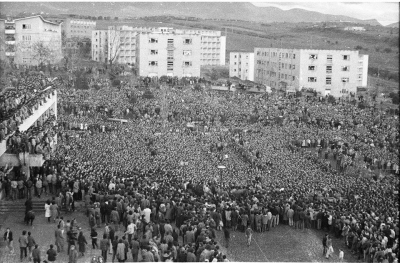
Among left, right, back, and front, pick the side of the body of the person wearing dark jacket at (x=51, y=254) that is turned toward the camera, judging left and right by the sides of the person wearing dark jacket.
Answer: back

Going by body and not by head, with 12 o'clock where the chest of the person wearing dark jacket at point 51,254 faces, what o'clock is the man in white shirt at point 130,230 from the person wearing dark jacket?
The man in white shirt is roughly at 2 o'clock from the person wearing dark jacket.

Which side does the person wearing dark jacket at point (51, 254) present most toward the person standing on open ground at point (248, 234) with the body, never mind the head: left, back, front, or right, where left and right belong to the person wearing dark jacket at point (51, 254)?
right
